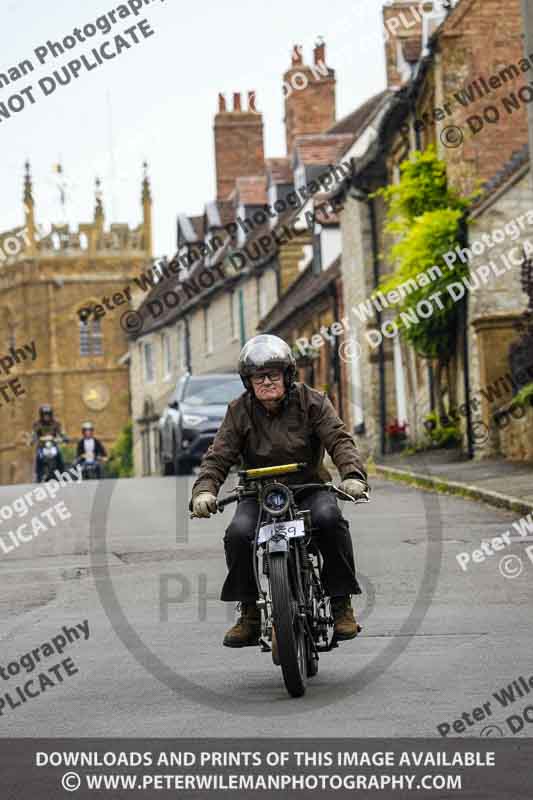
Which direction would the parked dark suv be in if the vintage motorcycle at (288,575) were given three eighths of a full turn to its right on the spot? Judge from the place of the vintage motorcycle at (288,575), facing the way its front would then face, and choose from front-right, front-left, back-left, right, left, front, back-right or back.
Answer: front-right

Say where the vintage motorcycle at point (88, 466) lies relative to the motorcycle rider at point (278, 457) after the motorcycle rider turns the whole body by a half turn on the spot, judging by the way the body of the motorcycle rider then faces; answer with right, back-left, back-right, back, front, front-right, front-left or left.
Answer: front

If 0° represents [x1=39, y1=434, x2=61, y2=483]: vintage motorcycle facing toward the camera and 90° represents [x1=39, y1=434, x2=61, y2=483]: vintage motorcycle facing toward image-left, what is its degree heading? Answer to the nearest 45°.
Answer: approximately 0°

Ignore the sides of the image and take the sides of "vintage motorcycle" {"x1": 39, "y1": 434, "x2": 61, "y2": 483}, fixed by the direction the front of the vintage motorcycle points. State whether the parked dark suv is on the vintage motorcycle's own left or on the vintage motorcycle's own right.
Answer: on the vintage motorcycle's own left

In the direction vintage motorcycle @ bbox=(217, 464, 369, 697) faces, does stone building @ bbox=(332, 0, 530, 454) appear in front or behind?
behind
